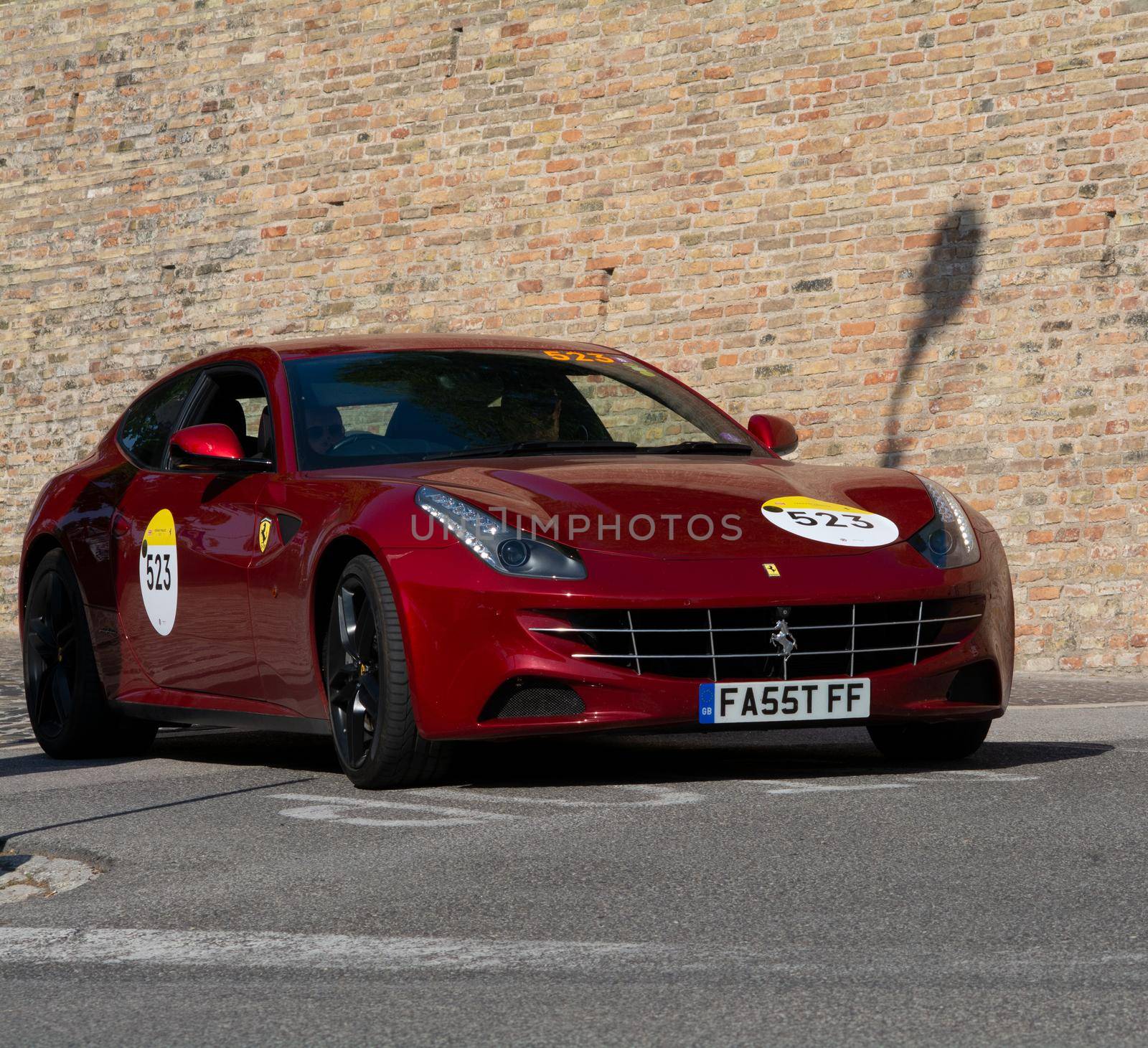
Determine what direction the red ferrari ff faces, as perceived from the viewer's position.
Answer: facing the viewer and to the right of the viewer
